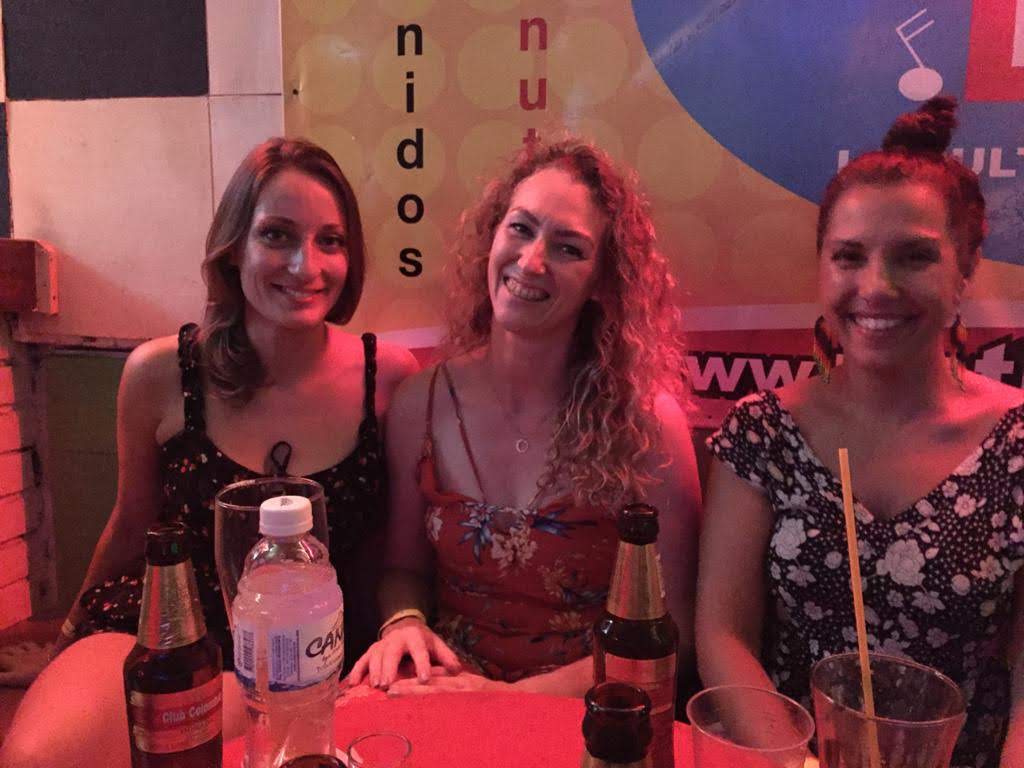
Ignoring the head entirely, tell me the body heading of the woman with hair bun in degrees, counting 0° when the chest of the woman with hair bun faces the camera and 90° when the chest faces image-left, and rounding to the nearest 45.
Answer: approximately 0°

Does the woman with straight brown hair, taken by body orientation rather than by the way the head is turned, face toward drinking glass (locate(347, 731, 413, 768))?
yes

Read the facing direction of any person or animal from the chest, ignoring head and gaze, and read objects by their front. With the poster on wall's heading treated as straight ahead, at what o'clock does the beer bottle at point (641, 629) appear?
The beer bottle is roughly at 12 o'clock from the poster on wall.

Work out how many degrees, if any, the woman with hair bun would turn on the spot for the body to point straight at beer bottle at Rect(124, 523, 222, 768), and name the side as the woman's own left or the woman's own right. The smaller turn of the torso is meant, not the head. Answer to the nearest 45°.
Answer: approximately 45° to the woman's own right

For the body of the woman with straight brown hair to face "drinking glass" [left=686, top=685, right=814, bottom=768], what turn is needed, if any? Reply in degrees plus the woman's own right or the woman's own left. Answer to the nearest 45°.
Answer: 0° — they already face it

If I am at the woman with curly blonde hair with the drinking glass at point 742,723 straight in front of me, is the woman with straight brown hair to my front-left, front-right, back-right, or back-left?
back-right

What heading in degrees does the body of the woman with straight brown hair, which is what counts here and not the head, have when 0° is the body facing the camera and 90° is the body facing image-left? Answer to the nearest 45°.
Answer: approximately 0°

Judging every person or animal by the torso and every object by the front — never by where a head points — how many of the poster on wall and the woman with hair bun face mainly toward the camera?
2
